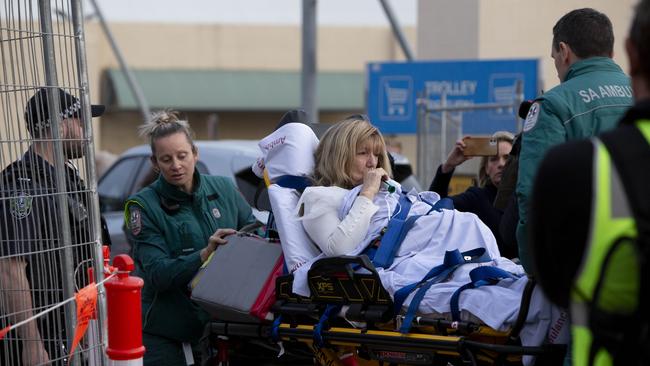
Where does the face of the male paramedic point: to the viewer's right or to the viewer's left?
to the viewer's left

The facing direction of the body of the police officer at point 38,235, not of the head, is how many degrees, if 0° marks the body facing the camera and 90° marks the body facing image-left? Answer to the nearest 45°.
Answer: approximately 270°

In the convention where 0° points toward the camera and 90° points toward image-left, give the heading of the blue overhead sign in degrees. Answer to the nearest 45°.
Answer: approximately 0°

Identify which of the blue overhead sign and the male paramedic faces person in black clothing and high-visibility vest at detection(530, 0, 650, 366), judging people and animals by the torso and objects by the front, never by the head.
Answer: the blue overhead sign

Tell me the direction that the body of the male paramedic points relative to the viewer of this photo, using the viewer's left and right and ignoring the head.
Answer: facing away from the viewer and to the left of the viewer

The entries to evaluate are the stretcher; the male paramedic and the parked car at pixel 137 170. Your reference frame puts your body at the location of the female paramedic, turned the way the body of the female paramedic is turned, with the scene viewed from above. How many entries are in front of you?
2

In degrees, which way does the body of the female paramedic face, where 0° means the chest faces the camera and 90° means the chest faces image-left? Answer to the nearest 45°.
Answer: approximately 315°

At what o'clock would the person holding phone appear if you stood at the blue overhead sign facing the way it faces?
The person holding phone is roughly at 12 o'clock from the blue overhead sign.
